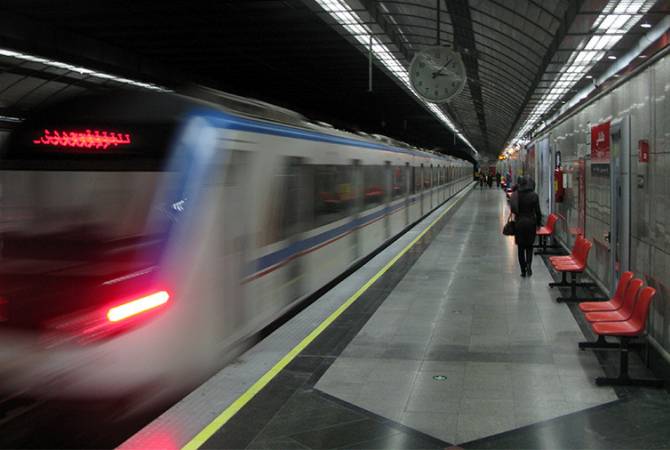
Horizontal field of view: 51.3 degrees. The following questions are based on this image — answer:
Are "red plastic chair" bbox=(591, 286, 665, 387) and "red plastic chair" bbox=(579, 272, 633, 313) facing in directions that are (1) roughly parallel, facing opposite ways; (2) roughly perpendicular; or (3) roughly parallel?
roughly parallel

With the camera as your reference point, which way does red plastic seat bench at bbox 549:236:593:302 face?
facing to the left of the viewer

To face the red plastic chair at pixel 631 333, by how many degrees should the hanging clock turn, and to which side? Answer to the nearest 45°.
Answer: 0° — it already faces it

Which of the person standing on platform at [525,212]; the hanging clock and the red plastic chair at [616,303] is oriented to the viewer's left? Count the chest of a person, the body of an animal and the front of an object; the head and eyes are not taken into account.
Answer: the red plastic chair

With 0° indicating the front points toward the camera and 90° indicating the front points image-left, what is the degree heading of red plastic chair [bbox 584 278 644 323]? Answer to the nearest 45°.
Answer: approximately 90°

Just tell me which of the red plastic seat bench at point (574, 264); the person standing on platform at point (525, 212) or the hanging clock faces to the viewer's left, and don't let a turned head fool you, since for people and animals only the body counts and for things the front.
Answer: the red plastic seat bench

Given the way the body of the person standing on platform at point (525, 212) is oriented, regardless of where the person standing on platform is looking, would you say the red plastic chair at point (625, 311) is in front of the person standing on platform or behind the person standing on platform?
behind

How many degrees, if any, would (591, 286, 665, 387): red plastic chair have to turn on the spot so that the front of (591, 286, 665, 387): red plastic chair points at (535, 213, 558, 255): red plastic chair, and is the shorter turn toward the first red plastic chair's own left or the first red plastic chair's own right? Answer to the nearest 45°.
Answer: approximately 90° to the first red plastic chair's own right

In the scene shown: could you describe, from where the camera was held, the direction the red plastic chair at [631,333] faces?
facing to the left of the viewer

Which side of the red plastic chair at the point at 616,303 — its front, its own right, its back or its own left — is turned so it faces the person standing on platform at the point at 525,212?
right

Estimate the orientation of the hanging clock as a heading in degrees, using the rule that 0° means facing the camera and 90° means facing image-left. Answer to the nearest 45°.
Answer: approximately 0°

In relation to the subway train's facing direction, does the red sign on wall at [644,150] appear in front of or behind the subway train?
behind

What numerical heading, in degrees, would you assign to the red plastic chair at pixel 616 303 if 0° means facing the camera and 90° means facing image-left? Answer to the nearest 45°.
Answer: approximately 90°

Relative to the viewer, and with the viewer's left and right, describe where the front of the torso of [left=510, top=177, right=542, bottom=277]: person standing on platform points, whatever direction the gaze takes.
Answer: facing away from the viewer

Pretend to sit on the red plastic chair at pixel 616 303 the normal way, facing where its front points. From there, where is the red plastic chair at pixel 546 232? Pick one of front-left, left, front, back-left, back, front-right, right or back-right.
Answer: right
